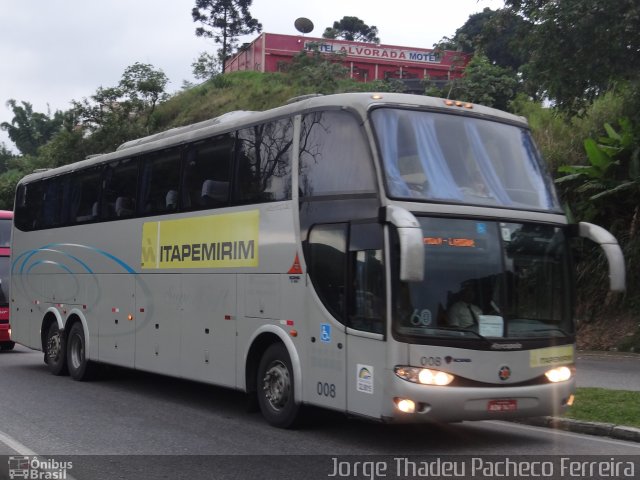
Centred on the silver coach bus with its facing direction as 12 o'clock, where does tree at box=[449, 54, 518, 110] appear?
The tree is roughly at 8 o'clock from the silver coach bus.

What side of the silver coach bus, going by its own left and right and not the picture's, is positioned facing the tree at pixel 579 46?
left

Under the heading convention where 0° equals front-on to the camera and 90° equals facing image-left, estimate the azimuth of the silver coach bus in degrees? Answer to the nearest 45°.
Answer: approximately 315°

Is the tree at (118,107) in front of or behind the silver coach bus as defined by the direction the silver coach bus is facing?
behind

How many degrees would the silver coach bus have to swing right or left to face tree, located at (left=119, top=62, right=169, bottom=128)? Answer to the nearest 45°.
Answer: approximately 135° to its left
